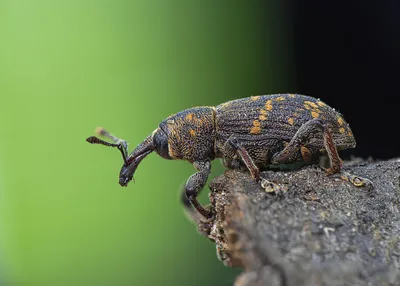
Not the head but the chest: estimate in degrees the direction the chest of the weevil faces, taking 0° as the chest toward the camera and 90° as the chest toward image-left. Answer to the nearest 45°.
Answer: approximately 90°
